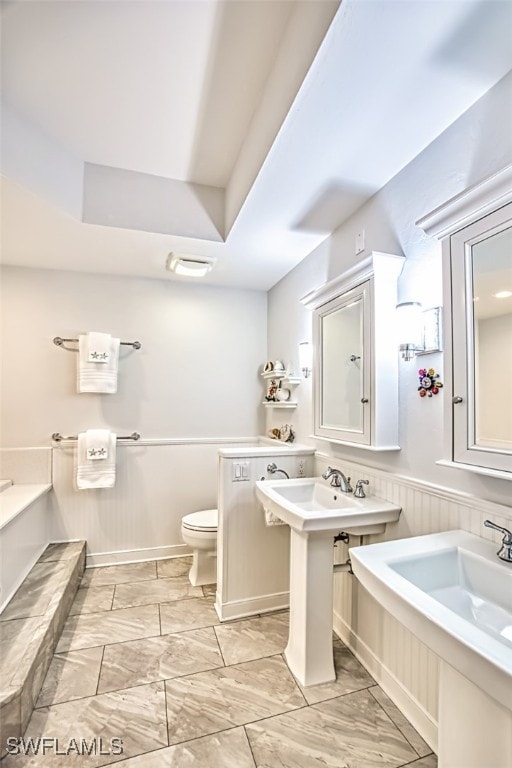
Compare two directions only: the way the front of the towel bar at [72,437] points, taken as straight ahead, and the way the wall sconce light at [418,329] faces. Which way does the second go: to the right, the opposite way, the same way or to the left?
to the right

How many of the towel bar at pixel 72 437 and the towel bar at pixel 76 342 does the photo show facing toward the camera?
2

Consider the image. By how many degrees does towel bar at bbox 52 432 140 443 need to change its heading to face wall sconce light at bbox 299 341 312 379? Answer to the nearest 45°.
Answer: approximately 45° to its left

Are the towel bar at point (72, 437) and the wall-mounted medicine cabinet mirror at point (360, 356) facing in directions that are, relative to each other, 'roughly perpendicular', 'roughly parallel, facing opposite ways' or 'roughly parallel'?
roughly perpendicular

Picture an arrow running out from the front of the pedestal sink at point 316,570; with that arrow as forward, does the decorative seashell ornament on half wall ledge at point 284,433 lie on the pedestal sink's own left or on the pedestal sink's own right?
on the pedestal sink's own right

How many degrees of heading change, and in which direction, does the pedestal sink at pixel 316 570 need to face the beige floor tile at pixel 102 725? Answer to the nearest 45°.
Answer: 0° — it already faces it

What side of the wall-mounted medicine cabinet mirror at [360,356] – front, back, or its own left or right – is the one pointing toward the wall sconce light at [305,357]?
right
